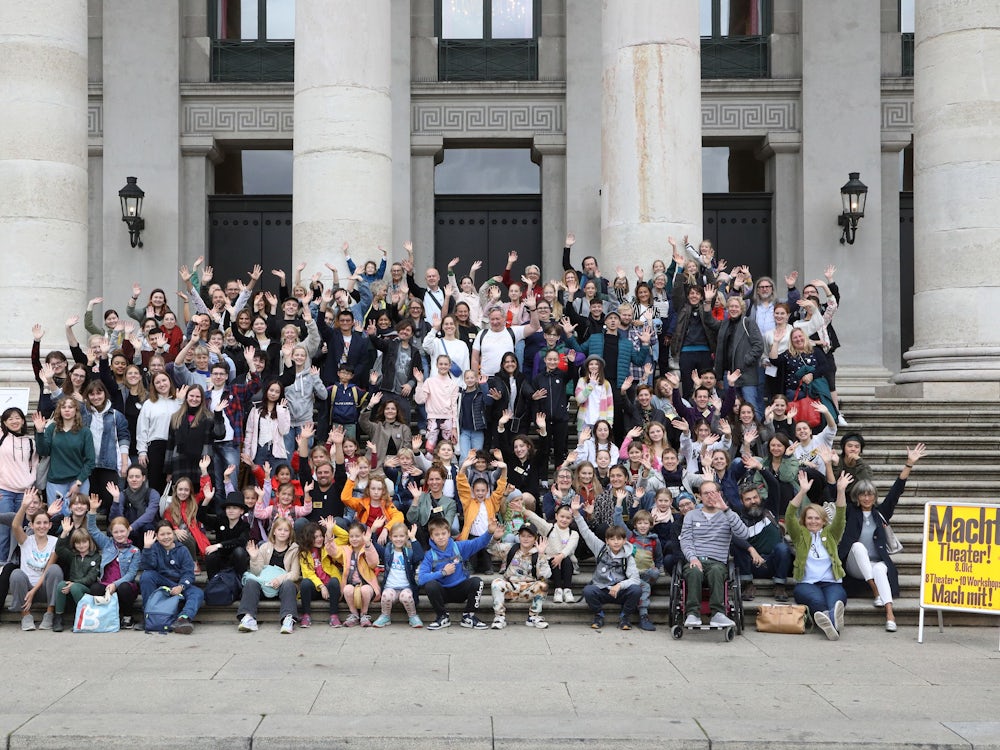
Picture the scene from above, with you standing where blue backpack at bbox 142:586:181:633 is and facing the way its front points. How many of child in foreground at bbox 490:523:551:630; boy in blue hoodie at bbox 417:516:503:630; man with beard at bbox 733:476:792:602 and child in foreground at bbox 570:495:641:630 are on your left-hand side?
4

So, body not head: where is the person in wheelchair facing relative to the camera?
toward the camera

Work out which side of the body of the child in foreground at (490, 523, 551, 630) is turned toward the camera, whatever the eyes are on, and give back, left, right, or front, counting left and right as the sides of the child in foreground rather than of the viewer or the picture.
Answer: front

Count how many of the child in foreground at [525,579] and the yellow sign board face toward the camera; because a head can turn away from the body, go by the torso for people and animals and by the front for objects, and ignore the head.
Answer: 2

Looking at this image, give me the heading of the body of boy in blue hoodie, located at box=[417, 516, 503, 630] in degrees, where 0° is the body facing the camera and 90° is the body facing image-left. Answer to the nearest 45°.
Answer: approximately 0°

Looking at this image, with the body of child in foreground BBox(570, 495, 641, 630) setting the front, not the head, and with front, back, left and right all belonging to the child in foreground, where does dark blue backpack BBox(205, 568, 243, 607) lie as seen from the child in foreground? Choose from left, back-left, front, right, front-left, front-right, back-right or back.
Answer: right

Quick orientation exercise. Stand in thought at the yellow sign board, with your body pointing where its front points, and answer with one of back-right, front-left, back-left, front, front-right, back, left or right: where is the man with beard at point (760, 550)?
right

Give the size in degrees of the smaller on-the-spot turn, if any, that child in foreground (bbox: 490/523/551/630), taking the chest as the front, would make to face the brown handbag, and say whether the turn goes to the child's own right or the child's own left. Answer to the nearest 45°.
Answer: approximately 90° to the child's own left

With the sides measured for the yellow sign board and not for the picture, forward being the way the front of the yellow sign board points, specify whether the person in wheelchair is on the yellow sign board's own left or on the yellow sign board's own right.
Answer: on the yellow sign board's own right

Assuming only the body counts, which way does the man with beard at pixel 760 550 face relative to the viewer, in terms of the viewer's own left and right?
facing the viewer

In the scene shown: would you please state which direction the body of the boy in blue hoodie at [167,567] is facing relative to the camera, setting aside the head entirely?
toward the camera

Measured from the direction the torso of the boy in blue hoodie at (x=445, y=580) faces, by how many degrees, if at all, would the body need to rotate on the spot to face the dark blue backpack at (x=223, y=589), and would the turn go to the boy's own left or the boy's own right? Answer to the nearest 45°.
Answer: approximately 90° to the boy's own right
